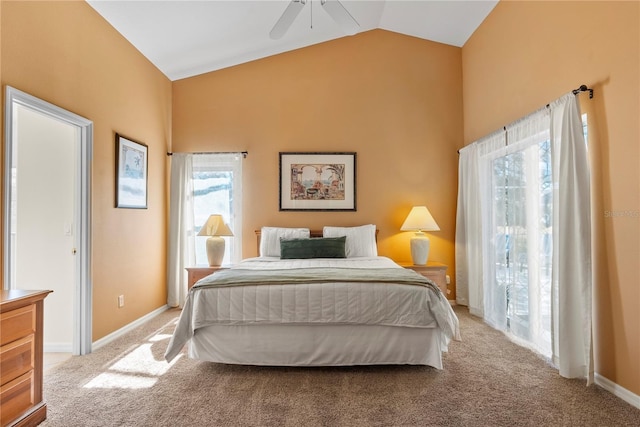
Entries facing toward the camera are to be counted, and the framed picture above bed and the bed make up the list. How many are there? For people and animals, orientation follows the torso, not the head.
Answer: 2

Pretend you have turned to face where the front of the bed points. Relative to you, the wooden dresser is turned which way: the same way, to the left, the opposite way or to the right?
to the left

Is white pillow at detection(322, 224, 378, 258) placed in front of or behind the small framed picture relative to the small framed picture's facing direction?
in front

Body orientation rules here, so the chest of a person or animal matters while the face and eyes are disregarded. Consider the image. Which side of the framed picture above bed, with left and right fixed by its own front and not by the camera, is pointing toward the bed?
front

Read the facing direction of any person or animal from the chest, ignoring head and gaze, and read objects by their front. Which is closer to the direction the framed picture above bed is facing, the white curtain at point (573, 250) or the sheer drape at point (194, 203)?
the white curtain

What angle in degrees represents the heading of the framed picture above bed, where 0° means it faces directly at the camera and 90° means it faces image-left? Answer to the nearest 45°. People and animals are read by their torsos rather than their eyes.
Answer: approximately 0°

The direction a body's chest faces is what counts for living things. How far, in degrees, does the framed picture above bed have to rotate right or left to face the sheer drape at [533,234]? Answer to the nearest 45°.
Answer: approximately 45° to its left

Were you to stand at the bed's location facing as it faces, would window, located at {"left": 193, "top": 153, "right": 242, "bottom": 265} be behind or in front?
behind

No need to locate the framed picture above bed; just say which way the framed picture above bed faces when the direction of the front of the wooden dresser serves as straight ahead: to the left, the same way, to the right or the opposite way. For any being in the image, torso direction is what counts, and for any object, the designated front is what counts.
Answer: to the right

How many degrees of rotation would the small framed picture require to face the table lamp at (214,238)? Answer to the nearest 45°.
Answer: approximately 45° to its left

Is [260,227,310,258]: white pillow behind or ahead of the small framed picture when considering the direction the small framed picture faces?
ahead

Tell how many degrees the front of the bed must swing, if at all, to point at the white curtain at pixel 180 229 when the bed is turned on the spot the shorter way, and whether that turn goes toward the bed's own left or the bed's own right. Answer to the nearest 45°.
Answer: approximately 135° to the bed's own right
